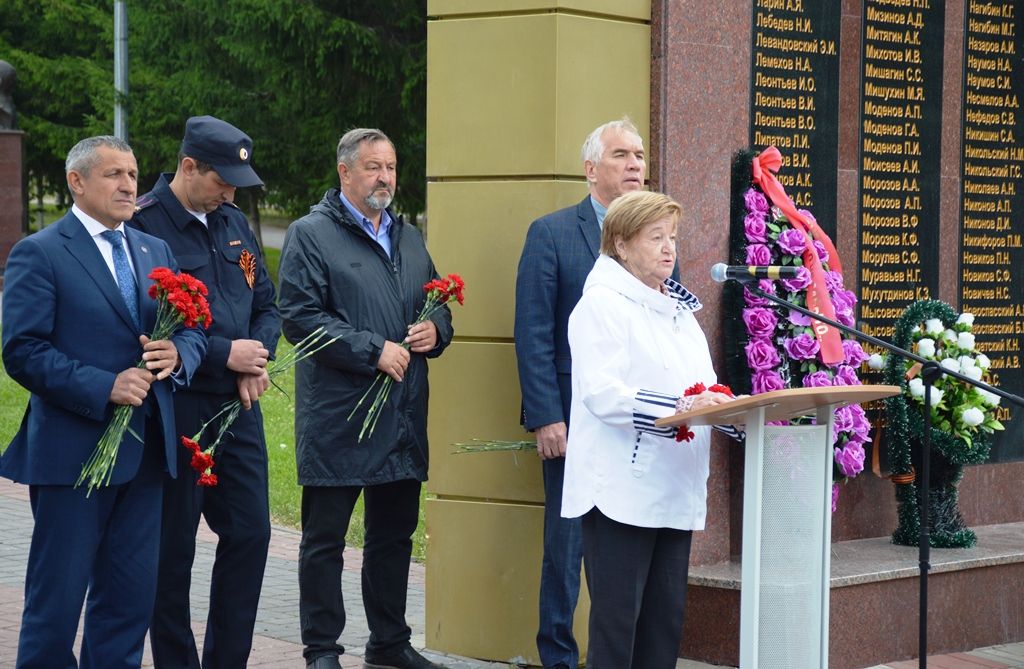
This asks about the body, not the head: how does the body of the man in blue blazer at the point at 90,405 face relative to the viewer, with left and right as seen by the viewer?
facing the viewer and to the right of the viewer

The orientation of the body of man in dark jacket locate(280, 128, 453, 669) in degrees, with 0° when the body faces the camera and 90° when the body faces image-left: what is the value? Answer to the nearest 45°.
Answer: approximately 315°

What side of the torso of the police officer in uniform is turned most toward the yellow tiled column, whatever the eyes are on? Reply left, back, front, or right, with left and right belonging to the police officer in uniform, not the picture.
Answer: left

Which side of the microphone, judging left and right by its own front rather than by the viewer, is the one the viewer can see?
left

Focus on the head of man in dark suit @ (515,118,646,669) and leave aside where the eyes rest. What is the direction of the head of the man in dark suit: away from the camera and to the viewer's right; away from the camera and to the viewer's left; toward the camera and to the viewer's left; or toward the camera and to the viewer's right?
toward the camera and to the viewer's right

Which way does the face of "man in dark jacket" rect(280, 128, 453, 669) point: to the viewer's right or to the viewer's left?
to the viewer's right

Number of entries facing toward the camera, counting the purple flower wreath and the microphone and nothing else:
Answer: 1
